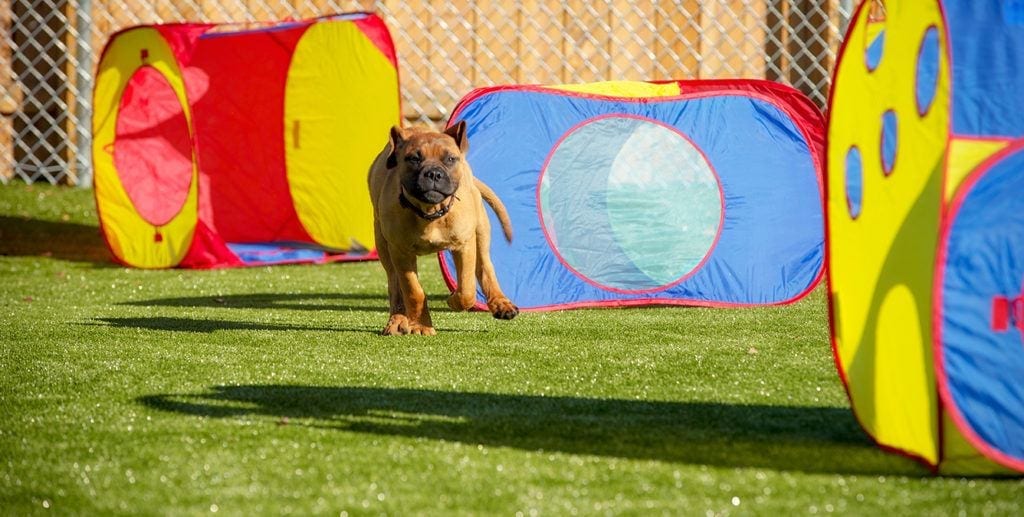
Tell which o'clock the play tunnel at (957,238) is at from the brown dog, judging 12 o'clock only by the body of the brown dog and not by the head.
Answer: The play tunnel is roughly at 11 o'clock from the brown dog.

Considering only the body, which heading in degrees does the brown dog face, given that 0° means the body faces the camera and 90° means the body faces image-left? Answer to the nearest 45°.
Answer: approximately 0°

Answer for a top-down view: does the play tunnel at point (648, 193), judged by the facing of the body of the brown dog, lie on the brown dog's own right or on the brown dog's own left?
on the brown dog's own left

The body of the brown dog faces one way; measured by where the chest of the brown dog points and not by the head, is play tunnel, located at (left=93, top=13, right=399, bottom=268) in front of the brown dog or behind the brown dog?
behind

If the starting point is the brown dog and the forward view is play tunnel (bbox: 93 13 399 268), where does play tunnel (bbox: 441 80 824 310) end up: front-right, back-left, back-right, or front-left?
front-right
